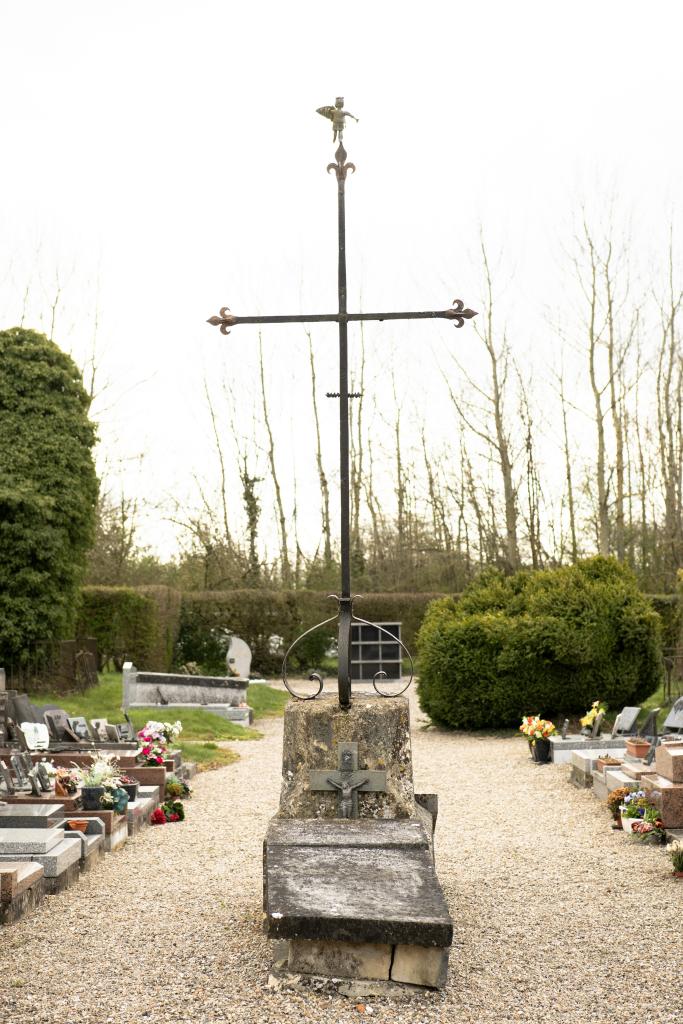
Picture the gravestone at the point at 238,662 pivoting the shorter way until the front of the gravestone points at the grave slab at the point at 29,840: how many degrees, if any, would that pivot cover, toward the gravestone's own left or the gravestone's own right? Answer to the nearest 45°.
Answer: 0° — it already faces it

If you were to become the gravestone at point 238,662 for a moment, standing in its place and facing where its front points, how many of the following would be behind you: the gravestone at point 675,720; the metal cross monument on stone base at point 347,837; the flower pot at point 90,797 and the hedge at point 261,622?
1

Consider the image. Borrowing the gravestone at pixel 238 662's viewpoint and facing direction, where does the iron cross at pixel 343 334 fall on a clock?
The iron cross is roughly at 12 o'clock from the gravestone.

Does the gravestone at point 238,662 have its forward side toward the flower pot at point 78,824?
yes

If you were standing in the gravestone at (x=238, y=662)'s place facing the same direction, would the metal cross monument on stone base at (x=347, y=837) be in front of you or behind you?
in front

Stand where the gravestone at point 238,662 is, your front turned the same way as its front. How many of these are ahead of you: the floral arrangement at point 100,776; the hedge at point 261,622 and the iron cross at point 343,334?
2

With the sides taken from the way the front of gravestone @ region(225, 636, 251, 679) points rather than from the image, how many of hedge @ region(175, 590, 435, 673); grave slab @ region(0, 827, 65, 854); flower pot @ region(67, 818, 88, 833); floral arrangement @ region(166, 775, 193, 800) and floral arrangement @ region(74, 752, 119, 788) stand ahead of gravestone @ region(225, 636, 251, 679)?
4

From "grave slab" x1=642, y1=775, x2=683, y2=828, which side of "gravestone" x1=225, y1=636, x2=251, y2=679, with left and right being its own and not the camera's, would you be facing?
front

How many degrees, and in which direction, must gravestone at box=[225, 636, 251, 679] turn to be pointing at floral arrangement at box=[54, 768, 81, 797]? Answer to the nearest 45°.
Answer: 0° — it already faces it

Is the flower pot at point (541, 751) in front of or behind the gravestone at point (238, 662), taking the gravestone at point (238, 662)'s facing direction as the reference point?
in front

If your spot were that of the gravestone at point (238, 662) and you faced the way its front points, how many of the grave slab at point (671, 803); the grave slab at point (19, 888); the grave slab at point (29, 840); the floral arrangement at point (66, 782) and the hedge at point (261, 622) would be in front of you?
4

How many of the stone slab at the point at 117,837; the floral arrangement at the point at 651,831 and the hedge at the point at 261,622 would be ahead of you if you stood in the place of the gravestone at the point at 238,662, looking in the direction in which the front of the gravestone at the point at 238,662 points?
2

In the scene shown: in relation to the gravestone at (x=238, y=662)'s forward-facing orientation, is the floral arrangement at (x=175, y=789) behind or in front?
in front

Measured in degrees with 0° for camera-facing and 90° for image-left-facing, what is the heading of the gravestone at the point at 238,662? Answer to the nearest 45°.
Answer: approximately 0°
